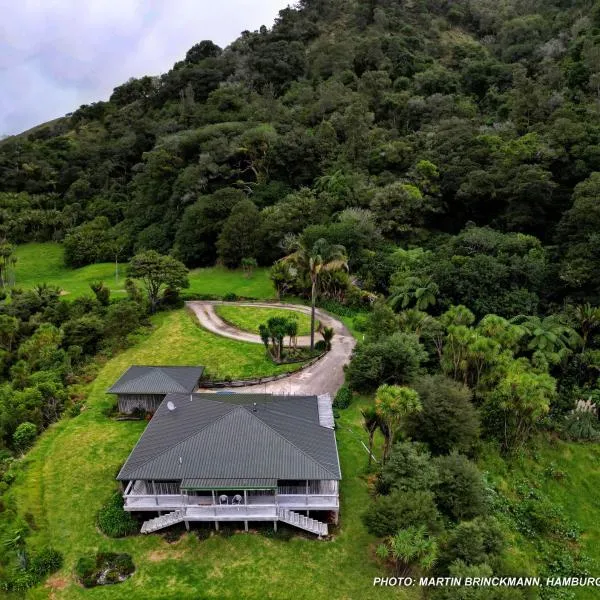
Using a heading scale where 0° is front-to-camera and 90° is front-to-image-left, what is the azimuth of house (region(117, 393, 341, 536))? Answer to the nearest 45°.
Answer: approximately 0°

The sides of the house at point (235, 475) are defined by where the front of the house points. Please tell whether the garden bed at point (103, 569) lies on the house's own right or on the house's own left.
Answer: on the house's own right

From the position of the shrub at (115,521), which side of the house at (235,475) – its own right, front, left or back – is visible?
right

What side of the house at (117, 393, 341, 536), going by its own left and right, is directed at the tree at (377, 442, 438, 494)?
left

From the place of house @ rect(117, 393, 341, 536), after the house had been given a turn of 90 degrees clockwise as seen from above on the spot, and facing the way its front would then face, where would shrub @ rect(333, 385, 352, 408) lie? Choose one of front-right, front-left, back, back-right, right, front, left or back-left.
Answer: back-right

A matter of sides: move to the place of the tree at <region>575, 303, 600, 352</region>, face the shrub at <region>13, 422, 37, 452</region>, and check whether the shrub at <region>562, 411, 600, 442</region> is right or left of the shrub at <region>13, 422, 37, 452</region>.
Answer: left

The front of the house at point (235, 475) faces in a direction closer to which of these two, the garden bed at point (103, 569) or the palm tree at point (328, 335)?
the garden bed

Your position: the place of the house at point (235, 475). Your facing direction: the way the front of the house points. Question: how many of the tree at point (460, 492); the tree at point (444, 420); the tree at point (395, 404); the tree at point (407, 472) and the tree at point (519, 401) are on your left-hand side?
5

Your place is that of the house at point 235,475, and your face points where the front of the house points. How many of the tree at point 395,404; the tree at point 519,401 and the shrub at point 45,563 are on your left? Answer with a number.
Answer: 2

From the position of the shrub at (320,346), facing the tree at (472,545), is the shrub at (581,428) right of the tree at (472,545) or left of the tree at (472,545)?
left

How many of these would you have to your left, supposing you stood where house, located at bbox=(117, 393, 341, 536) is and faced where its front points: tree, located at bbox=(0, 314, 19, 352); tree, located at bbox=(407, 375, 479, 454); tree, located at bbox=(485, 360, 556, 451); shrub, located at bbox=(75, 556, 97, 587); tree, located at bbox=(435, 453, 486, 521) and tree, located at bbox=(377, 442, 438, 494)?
4

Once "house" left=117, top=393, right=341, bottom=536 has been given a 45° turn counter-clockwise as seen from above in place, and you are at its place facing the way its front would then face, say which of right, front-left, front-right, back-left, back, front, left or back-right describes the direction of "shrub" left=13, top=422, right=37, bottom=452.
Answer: back

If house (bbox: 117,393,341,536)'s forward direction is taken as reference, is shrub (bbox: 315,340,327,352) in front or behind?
behind

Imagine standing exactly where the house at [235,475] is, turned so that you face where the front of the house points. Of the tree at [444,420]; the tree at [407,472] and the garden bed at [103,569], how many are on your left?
2

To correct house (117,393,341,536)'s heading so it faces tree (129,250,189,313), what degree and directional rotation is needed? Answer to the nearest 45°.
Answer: approximately 180°

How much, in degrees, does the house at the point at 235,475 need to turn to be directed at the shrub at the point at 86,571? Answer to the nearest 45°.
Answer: approximately 90° to its right

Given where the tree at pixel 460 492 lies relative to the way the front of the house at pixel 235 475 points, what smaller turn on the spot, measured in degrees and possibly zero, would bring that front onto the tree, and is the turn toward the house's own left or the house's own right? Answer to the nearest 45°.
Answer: approximately 90° to the house's own left
